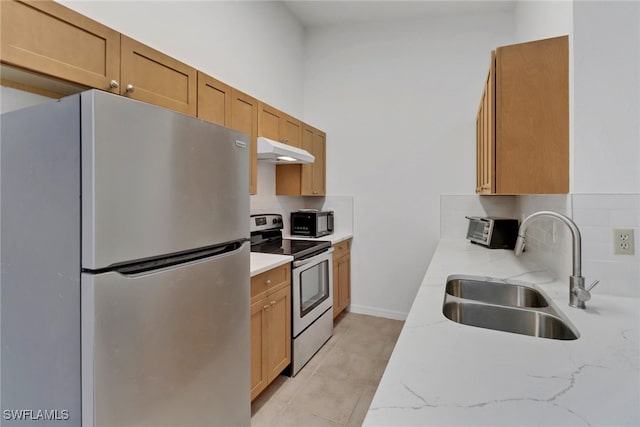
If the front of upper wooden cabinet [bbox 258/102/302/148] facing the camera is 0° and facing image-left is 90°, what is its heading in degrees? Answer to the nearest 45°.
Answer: approximately 315°

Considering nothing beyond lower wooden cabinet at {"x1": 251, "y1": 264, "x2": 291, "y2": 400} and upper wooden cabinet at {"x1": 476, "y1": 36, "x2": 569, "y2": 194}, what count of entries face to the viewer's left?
1

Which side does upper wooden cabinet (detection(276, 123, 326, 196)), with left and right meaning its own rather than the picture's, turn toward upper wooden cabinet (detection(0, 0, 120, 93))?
right

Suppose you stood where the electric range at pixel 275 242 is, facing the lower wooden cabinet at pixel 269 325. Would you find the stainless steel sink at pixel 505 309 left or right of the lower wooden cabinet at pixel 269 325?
left

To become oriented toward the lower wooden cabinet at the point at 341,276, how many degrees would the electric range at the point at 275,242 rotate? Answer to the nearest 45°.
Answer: approximately 90° to its left

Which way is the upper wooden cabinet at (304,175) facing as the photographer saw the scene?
facing the viewer and to the right of the viewer

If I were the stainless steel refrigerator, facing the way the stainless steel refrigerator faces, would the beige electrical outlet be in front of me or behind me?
in front

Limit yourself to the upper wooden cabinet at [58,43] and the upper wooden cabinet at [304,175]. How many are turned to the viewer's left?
0

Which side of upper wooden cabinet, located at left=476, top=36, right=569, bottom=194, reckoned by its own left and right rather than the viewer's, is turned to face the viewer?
left

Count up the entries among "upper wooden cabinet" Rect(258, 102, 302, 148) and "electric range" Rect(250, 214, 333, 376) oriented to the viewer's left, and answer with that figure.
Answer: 0

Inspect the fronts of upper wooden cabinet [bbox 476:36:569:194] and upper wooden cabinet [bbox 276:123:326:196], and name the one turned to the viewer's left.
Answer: upper wooden cabinet [bbox 476:36:569:194]
